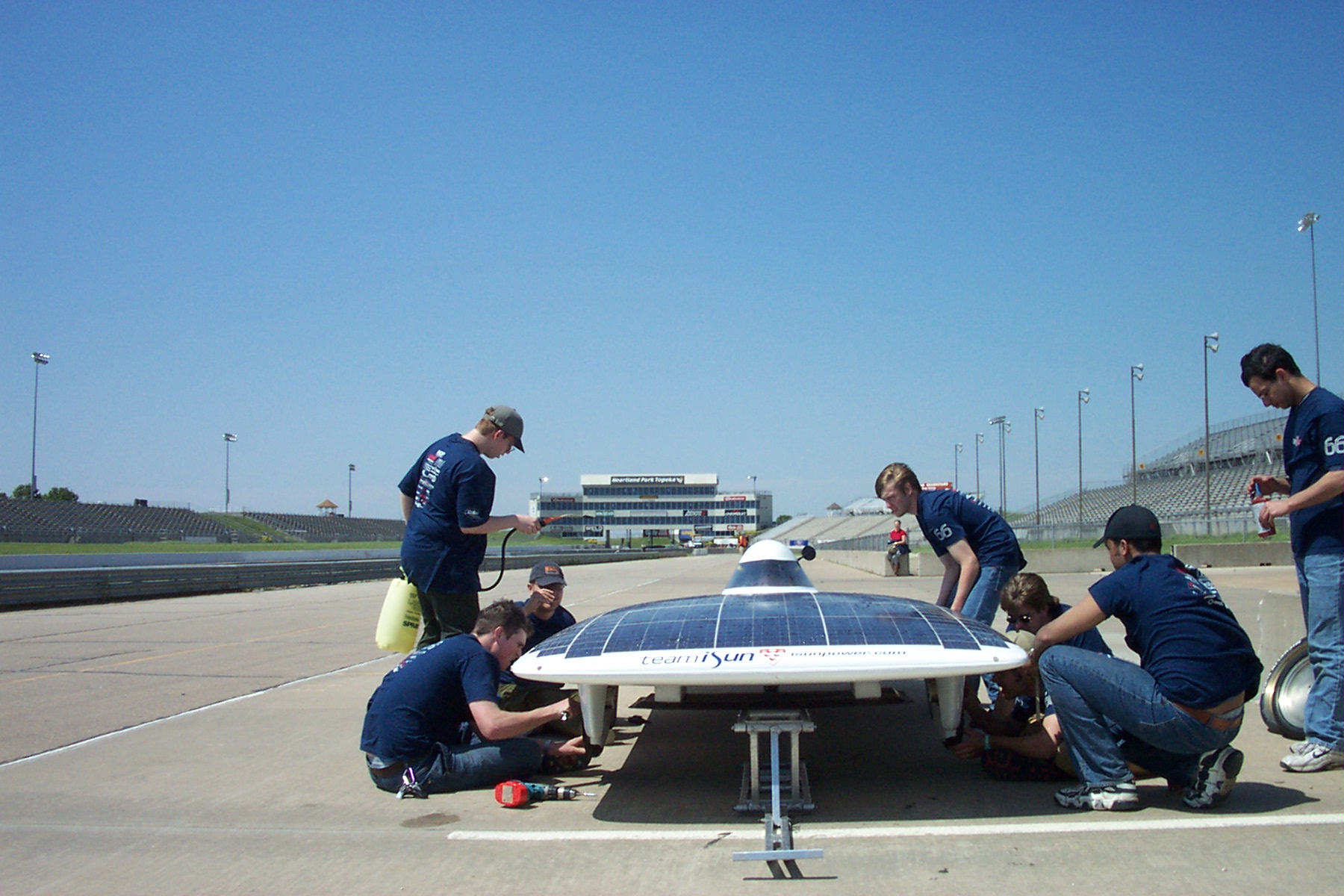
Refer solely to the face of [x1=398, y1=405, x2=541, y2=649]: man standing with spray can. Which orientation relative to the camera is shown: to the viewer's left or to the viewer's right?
to the viewer's right

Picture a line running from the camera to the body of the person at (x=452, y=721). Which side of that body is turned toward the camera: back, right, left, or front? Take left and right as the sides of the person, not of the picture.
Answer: right

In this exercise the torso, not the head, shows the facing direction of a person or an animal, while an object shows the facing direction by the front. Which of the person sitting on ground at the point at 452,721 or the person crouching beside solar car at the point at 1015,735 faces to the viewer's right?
the person sitting on ground at the point at 452,721

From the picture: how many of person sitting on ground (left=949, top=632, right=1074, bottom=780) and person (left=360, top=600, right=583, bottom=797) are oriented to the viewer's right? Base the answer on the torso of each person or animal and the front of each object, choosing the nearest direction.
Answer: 1

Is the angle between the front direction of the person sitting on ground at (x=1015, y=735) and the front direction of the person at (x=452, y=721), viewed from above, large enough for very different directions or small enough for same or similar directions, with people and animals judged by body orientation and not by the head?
very different directions

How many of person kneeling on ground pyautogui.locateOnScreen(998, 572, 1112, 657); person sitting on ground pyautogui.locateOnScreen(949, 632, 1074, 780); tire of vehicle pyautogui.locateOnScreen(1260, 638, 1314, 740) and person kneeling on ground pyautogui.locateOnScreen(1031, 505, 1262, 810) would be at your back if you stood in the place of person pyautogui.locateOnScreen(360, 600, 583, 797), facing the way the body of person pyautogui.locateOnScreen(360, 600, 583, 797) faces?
0

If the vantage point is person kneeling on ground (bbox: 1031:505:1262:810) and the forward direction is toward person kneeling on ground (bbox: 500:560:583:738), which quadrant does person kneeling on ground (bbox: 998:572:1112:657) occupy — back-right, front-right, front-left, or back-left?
front-right

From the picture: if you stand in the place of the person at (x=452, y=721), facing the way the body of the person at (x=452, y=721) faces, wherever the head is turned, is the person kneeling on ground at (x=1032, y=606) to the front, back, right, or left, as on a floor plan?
front

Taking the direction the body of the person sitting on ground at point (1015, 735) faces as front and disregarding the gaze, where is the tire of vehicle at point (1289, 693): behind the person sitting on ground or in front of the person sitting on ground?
behind

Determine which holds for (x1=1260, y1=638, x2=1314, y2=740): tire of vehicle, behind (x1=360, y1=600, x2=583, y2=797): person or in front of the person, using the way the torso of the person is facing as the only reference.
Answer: in front

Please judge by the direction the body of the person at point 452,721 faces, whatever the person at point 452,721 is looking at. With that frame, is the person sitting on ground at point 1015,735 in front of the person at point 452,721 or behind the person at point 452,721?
in front

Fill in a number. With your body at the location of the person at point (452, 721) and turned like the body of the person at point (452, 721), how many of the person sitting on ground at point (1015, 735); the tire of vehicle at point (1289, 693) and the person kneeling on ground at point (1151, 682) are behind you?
0

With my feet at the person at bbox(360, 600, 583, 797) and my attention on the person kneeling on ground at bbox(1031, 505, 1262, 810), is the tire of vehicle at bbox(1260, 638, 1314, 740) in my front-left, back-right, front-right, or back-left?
front-left

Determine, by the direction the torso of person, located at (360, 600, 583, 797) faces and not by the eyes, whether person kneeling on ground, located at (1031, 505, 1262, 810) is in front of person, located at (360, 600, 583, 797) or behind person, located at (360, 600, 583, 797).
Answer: in front

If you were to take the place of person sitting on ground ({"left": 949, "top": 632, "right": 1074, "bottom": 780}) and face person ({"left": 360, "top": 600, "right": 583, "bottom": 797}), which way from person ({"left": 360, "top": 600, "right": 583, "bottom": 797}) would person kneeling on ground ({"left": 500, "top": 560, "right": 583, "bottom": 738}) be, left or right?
right
